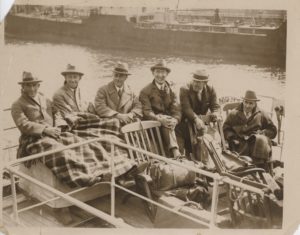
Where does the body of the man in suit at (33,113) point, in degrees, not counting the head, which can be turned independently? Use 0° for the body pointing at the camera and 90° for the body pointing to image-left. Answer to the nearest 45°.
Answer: approximately 315°

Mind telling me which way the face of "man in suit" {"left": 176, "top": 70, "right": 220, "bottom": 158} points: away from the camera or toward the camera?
toward the camera

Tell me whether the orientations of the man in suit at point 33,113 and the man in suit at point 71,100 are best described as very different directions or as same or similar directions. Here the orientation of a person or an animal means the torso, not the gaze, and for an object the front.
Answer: same or similar directions

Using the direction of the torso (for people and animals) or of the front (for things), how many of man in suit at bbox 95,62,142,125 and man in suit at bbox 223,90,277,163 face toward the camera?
2

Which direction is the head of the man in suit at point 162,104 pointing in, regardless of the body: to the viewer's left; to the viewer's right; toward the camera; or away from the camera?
toward the camera

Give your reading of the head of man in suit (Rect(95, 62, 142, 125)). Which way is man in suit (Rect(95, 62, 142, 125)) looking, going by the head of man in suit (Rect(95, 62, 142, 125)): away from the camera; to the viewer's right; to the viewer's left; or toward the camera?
toward the camera

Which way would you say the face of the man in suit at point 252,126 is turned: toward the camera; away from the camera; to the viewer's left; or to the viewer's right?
toward the camera

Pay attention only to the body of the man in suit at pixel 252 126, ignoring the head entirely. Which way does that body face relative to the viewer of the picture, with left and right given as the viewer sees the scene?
facing the viewer
